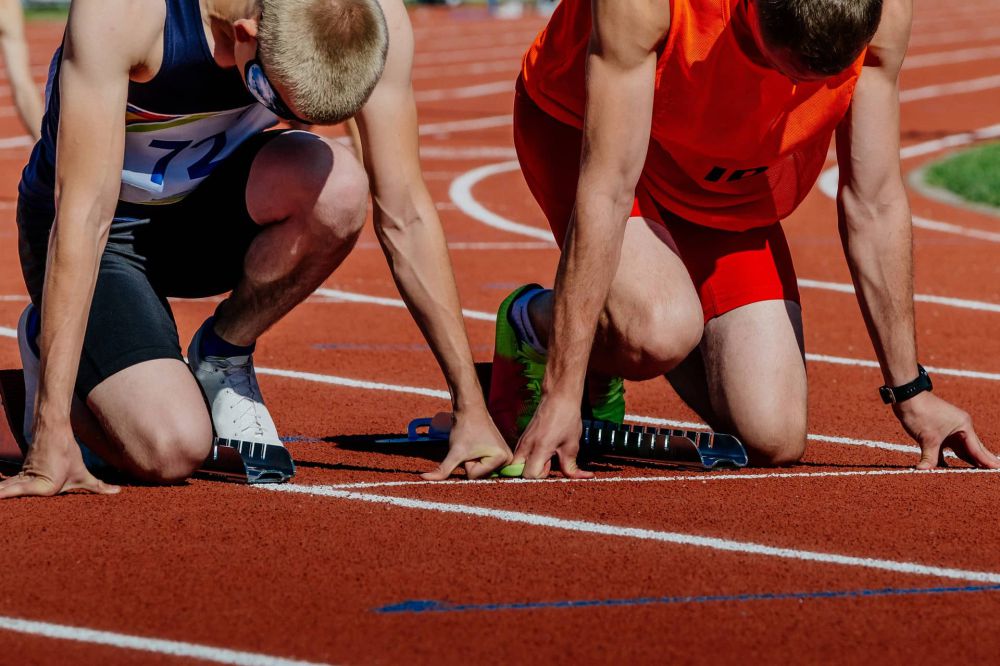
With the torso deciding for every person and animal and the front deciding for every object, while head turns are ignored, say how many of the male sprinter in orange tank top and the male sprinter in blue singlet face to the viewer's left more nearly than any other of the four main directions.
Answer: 0

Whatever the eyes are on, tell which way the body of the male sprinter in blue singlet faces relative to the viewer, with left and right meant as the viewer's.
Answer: facing the viewer and to the right of the viewer

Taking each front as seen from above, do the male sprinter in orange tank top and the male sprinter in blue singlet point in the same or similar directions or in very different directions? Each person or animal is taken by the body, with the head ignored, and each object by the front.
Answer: same or similar directions

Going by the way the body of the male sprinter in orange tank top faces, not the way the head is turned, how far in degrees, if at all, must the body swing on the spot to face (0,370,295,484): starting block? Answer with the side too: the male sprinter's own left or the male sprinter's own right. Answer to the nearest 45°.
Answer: approximately 90° to the male sprinter's own right

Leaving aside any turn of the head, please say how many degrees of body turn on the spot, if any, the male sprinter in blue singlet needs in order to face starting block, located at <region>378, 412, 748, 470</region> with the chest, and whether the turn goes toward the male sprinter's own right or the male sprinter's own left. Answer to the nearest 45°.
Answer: approximately 45° to the male sprinter's own left
